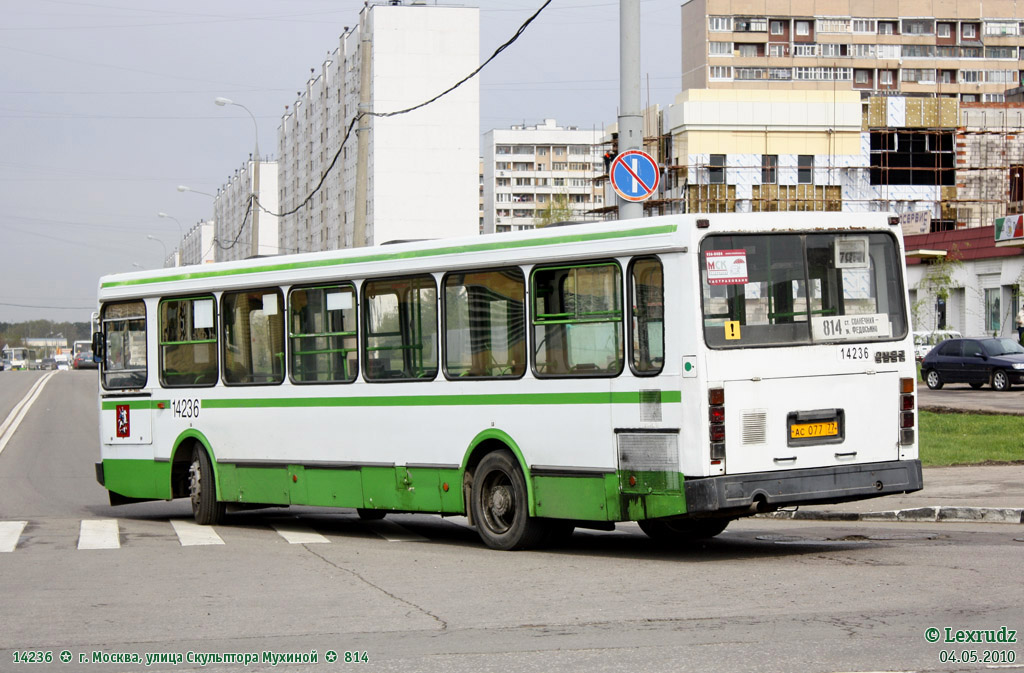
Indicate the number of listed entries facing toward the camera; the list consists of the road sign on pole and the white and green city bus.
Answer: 1

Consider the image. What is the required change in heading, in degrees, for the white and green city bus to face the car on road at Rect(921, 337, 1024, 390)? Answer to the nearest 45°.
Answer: approximately 90° to its right

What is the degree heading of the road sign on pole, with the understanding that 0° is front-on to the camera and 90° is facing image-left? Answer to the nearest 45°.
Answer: approximately 0°

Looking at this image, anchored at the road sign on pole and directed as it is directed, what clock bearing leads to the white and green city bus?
The white and green city bus is roughly at 12 o'clock from the road sign on pole.

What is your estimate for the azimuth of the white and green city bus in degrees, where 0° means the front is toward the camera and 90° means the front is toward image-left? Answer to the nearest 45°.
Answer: approximately 135°

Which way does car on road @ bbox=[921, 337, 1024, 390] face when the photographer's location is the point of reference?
facing the viewer and to the right of the viewer

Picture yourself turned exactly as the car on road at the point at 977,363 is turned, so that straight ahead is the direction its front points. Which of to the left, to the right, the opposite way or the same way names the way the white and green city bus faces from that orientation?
the opposite way
